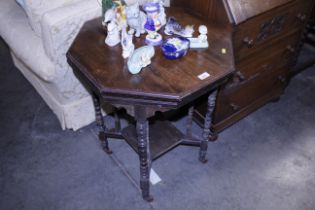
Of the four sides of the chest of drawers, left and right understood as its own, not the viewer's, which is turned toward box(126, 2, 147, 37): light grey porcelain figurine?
right

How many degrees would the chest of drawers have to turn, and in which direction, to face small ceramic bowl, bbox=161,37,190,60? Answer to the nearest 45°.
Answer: approximately 90° to its right

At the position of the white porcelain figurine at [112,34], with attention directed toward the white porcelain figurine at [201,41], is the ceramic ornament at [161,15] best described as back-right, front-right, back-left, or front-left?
front-left

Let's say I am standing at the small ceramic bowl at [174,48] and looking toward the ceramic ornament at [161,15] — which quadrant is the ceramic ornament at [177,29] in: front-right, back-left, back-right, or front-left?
front-right

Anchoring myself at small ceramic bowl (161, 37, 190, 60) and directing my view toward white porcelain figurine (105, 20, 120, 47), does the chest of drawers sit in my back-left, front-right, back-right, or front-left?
back-right

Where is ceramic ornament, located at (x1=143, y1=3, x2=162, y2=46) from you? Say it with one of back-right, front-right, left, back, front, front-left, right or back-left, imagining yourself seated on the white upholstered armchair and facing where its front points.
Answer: left

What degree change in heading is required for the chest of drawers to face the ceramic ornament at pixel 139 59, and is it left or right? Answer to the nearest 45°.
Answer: approximately 90° to its right

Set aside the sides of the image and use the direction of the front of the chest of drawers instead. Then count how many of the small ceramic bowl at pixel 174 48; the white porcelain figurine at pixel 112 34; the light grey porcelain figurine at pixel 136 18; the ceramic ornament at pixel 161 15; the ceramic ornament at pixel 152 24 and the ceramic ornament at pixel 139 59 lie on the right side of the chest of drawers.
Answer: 6

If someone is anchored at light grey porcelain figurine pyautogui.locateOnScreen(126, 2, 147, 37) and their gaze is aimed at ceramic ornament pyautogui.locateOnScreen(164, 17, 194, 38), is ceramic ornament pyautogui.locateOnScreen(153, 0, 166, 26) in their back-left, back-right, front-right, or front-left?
front-left

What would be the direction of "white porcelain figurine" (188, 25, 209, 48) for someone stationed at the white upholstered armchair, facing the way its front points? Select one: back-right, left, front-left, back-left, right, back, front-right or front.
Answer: left

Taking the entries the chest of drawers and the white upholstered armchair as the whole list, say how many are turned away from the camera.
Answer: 0

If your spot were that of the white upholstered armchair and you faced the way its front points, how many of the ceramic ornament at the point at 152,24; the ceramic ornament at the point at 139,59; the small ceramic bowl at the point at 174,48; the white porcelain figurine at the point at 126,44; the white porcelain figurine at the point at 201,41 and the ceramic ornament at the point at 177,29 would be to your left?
6

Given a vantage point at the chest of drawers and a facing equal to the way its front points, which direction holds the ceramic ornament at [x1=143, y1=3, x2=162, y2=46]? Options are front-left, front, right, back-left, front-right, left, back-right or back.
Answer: right

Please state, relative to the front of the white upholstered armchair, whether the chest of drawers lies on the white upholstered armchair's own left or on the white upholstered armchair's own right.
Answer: on the white upholstered armchair's own left
